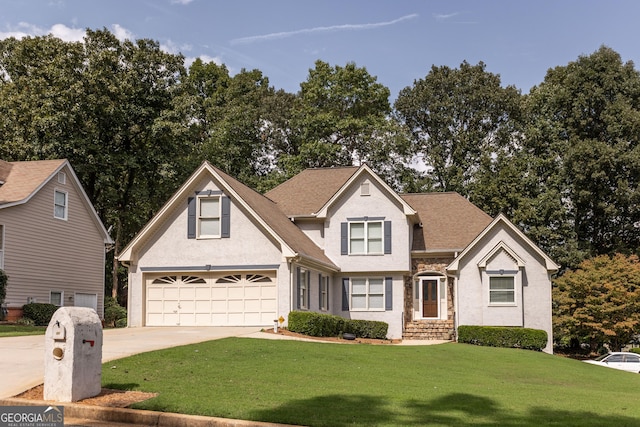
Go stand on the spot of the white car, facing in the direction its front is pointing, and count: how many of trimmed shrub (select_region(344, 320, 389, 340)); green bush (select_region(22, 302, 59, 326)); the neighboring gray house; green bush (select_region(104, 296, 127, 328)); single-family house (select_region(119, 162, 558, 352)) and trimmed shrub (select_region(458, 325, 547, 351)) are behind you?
0

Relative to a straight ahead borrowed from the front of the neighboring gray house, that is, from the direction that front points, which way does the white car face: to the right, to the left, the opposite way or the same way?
to the right

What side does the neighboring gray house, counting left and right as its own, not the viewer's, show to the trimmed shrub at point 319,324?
left

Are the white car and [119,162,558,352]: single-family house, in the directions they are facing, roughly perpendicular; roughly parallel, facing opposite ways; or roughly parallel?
roughly perpendicular

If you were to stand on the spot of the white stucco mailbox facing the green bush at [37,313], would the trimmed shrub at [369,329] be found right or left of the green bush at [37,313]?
right

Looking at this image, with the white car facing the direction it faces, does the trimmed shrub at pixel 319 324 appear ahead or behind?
ahead

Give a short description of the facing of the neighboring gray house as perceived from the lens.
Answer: facing the viewer and to the left of the viewer

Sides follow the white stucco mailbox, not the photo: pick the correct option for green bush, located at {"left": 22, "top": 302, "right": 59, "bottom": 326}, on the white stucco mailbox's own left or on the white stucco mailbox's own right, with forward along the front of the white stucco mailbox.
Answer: on the white stucco mailbox's own right

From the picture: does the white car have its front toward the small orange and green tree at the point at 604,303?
no

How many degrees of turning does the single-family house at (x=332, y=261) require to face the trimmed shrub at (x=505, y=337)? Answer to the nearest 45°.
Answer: approximately 90° to its left

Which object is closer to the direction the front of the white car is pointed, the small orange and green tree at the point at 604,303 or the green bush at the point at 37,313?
the green bush

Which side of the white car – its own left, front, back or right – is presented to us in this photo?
left

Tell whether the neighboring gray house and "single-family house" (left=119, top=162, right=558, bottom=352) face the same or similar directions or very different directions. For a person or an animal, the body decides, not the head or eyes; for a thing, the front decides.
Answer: same or similar directions

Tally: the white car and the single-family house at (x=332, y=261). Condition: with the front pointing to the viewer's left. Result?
1

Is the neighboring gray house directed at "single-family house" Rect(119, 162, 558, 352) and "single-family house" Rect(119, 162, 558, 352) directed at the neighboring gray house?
no

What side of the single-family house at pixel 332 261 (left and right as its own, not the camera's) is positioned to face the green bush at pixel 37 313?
right

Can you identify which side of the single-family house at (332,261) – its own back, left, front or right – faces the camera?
front

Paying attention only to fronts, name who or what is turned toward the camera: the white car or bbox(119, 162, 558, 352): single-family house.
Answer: the single-family house

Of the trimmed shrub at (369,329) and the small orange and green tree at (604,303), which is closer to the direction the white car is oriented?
the trimmed shrub
